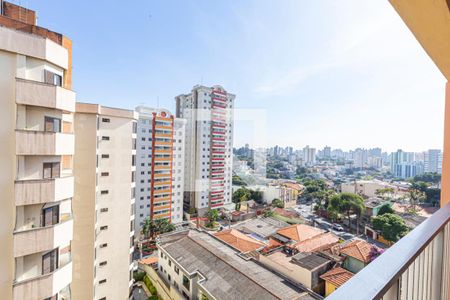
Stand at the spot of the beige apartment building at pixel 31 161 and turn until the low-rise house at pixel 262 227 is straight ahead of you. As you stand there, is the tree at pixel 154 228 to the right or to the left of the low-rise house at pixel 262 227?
left

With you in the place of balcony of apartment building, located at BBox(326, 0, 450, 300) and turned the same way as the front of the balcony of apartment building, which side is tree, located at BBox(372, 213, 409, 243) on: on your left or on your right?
on your right

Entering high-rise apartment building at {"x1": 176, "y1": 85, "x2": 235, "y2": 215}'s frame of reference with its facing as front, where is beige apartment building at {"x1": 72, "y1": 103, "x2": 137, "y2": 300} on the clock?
The beige apartment building is roughly at 2 o'clock from the high-rise apartment building.

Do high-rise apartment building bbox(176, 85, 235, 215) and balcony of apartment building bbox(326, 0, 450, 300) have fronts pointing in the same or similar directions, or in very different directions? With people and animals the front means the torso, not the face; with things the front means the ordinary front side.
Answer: very different directions
